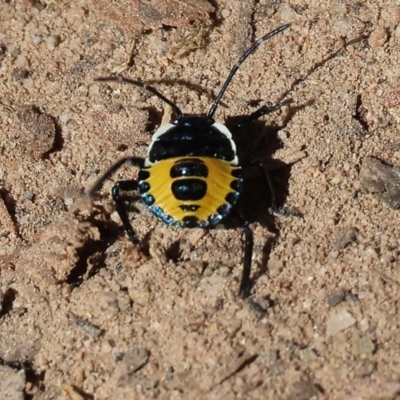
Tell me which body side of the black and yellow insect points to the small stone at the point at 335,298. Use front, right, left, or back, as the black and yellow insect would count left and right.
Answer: right

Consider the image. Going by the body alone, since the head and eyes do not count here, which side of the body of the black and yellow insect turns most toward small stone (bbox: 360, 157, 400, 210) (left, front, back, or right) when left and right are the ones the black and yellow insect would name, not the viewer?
right

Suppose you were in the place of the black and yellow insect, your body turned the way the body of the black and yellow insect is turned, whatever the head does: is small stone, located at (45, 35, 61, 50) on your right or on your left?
on your left

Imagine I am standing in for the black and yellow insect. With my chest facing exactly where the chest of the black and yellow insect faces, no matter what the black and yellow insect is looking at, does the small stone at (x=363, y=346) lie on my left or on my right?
on my right

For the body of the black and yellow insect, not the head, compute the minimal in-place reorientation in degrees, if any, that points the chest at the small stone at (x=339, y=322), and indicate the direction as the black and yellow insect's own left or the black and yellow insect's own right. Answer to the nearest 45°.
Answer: approximately 90° to the black and yellow insect's own right

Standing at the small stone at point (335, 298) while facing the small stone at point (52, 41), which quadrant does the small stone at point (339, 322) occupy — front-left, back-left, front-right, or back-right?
back-left

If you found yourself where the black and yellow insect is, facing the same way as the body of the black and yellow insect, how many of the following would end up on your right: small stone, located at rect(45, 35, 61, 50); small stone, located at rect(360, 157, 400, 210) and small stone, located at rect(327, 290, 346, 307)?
2

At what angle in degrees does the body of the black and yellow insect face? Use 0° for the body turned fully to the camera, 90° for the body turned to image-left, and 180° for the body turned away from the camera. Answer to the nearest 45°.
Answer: approximately 180°
